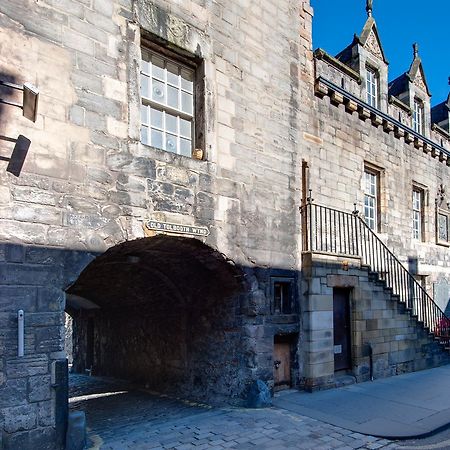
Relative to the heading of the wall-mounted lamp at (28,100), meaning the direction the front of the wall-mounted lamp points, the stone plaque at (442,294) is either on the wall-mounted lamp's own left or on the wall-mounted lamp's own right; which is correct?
on the wall-mounted lamp's own left

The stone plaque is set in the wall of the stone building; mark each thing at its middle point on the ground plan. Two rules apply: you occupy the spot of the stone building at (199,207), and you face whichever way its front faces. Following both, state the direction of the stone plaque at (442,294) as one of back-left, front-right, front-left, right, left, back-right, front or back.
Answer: left

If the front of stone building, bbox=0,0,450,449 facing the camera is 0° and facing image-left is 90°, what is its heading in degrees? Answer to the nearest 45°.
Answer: approximately 315°

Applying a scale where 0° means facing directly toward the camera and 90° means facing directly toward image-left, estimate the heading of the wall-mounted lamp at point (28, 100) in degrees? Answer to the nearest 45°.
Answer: approximately 315°
